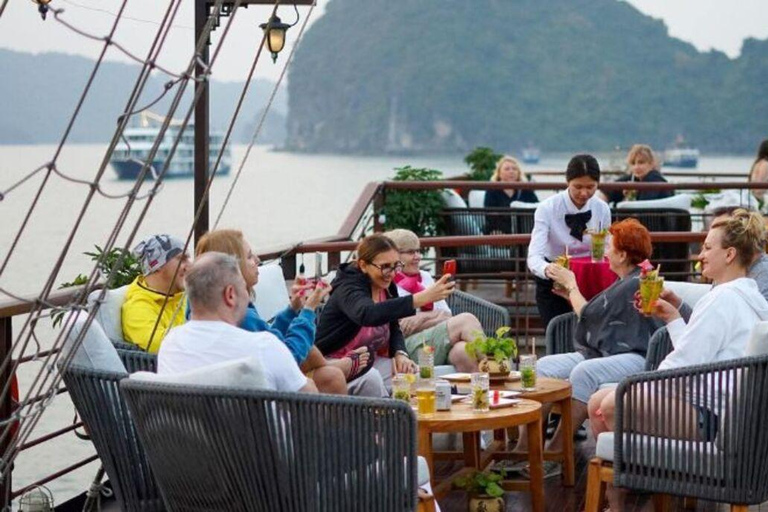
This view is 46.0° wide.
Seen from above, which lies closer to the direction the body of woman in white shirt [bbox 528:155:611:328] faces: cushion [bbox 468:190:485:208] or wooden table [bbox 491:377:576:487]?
the wooden table

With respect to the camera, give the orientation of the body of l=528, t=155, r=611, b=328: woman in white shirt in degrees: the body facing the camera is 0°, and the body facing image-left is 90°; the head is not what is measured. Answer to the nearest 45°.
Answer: approximately 315°

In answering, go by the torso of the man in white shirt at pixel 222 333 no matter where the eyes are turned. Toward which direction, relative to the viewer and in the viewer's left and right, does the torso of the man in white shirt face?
facing away from the viewer and to the right of the viewer

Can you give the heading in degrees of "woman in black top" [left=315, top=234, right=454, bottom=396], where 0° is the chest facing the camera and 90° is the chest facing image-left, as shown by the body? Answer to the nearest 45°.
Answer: approximately 315°

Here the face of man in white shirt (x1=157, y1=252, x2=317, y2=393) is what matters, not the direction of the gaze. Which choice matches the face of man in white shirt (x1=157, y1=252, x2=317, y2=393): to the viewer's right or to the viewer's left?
to the viewer's right

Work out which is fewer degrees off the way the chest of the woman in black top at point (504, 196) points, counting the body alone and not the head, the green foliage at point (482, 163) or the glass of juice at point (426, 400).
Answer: the glass of juice

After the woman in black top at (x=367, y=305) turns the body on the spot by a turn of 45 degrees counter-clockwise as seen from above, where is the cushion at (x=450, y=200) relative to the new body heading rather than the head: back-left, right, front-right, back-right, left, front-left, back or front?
left

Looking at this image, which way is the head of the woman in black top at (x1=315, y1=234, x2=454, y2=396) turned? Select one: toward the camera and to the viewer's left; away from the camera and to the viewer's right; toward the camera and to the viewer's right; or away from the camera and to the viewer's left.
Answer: toward the camera and to the viewer's right

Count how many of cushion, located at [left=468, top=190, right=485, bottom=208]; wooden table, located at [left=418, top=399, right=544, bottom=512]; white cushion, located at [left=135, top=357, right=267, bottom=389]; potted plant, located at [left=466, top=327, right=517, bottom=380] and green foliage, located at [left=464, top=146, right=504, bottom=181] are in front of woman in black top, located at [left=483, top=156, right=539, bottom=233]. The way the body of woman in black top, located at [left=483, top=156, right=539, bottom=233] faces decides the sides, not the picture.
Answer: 3

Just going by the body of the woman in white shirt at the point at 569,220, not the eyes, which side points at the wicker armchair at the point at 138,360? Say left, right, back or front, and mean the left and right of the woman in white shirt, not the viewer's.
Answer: right

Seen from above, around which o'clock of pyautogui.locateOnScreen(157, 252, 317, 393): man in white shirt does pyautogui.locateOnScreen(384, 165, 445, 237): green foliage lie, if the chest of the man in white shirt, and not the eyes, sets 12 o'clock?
The green foliage is roughly at 11 o'clock from the man in white shirt.

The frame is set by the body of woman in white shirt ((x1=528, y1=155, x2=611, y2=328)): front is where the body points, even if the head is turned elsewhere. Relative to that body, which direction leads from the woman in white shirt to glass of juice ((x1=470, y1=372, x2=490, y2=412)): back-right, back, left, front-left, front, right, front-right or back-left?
front-right

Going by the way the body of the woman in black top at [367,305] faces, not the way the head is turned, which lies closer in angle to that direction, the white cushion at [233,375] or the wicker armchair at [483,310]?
the white cushion

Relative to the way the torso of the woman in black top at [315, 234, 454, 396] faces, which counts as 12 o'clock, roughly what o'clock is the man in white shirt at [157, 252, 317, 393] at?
The man in white shirt is roughly at 2 o'clock from the woman in black top.

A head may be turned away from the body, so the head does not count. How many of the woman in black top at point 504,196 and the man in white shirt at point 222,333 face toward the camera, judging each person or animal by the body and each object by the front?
1

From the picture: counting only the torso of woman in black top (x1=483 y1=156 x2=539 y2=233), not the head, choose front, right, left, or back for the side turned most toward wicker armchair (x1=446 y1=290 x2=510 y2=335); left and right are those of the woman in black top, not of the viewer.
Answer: front
